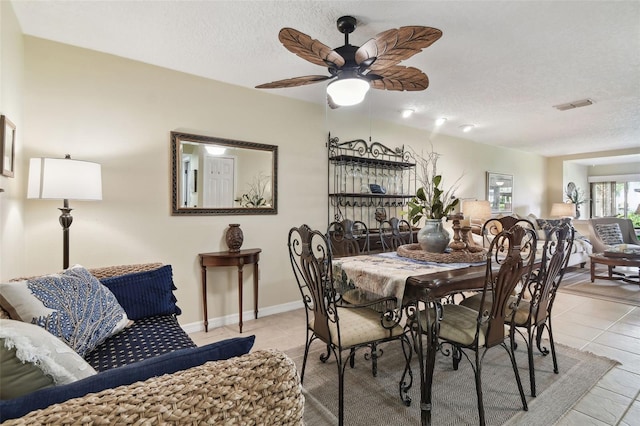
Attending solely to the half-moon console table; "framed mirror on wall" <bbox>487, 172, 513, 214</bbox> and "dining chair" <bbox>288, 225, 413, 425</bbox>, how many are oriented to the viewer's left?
0

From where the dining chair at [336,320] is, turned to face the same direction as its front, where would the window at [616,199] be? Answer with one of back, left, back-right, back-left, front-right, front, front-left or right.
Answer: front

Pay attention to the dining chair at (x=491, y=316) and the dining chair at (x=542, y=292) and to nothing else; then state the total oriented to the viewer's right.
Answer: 0

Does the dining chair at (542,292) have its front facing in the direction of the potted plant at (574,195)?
no

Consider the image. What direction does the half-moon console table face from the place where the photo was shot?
facing the viewer and to the right of the viewer

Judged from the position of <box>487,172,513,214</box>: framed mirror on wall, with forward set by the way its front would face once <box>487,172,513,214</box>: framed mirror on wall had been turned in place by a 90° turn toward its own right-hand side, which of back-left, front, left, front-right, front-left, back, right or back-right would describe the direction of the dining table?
front-left

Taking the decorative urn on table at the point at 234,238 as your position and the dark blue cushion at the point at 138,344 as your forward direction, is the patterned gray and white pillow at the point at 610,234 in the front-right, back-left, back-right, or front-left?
back-left

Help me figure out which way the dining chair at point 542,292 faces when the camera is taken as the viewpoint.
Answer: facing away from the viewer and to the left of the viewer

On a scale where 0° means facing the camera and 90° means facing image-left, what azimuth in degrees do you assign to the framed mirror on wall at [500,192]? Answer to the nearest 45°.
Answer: approximately 315°

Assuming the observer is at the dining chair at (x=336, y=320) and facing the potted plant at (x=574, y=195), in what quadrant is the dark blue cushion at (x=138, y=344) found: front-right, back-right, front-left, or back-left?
back-left

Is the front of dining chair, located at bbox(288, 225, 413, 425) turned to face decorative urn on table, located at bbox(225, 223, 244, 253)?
no

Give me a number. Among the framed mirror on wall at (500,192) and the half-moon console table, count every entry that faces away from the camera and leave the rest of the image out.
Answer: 0

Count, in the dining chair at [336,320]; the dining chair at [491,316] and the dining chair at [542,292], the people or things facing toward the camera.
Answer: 0

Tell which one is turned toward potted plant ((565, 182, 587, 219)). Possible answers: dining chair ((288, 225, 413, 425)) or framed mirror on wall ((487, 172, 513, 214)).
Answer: the dining chair

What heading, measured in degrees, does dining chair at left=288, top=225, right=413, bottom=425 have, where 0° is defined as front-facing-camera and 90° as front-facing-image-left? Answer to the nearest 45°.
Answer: approximately 225°

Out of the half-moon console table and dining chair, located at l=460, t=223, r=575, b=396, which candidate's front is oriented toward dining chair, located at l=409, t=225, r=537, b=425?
the half-moon console table

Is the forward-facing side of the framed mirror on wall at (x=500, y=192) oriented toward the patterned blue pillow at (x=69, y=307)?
no

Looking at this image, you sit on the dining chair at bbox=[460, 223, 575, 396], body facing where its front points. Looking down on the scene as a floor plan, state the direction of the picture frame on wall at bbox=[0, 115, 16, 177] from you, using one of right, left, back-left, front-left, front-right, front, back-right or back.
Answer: left

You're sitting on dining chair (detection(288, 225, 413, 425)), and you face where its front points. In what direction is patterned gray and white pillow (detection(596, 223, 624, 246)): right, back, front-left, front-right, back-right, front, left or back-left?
front

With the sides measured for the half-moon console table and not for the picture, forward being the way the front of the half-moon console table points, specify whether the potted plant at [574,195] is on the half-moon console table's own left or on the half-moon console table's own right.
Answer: on the half-moon console table's own left
